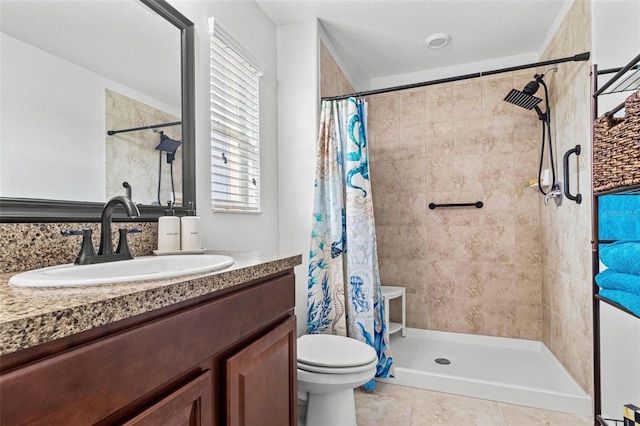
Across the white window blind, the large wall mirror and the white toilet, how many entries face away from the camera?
0

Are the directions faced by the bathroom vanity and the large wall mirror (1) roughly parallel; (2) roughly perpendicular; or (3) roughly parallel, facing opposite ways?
roughly parallel

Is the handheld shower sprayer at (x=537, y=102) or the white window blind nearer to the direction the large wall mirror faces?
the handheld shower sprayer

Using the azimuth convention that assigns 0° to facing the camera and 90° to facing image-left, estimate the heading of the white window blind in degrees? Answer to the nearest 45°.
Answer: approximately 315°

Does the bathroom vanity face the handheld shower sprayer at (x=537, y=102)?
no

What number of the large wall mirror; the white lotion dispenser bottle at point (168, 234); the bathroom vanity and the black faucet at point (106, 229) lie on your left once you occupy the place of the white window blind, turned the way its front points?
0

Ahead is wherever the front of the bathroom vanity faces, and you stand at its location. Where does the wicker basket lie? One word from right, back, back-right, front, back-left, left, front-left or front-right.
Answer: front-left

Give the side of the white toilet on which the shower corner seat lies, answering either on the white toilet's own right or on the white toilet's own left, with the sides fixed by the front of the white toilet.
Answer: on the white toilet's own left

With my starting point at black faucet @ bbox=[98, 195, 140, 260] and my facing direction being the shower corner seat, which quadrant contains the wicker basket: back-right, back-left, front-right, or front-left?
front-right

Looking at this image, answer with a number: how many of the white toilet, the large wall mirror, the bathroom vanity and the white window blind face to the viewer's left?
0

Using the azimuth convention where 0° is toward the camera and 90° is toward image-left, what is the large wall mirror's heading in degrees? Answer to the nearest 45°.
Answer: approximately 315°

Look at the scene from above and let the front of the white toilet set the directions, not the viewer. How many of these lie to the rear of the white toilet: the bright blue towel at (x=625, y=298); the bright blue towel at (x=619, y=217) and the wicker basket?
0

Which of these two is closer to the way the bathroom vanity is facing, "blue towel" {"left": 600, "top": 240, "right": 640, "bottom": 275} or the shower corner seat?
the blue towel

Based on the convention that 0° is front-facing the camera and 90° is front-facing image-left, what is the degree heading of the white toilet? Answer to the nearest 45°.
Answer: approximately 315°

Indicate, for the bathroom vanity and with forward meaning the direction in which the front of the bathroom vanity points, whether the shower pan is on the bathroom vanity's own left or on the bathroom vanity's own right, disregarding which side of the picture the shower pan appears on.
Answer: on the bathroom vanity's own left

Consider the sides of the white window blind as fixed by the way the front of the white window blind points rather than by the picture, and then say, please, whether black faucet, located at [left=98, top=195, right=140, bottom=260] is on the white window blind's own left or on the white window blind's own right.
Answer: on the white window blind's own right

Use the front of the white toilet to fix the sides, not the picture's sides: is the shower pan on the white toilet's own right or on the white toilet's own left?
on the white toilet's own left
